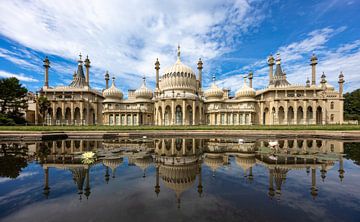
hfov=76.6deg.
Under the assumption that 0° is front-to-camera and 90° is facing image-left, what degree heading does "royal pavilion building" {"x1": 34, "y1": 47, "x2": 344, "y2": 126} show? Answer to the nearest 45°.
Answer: approximately 0°

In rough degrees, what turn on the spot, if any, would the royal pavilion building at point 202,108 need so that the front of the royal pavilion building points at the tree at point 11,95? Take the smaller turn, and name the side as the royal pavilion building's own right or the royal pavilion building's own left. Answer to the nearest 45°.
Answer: approximately 90° to the royal pavilion building's own right
